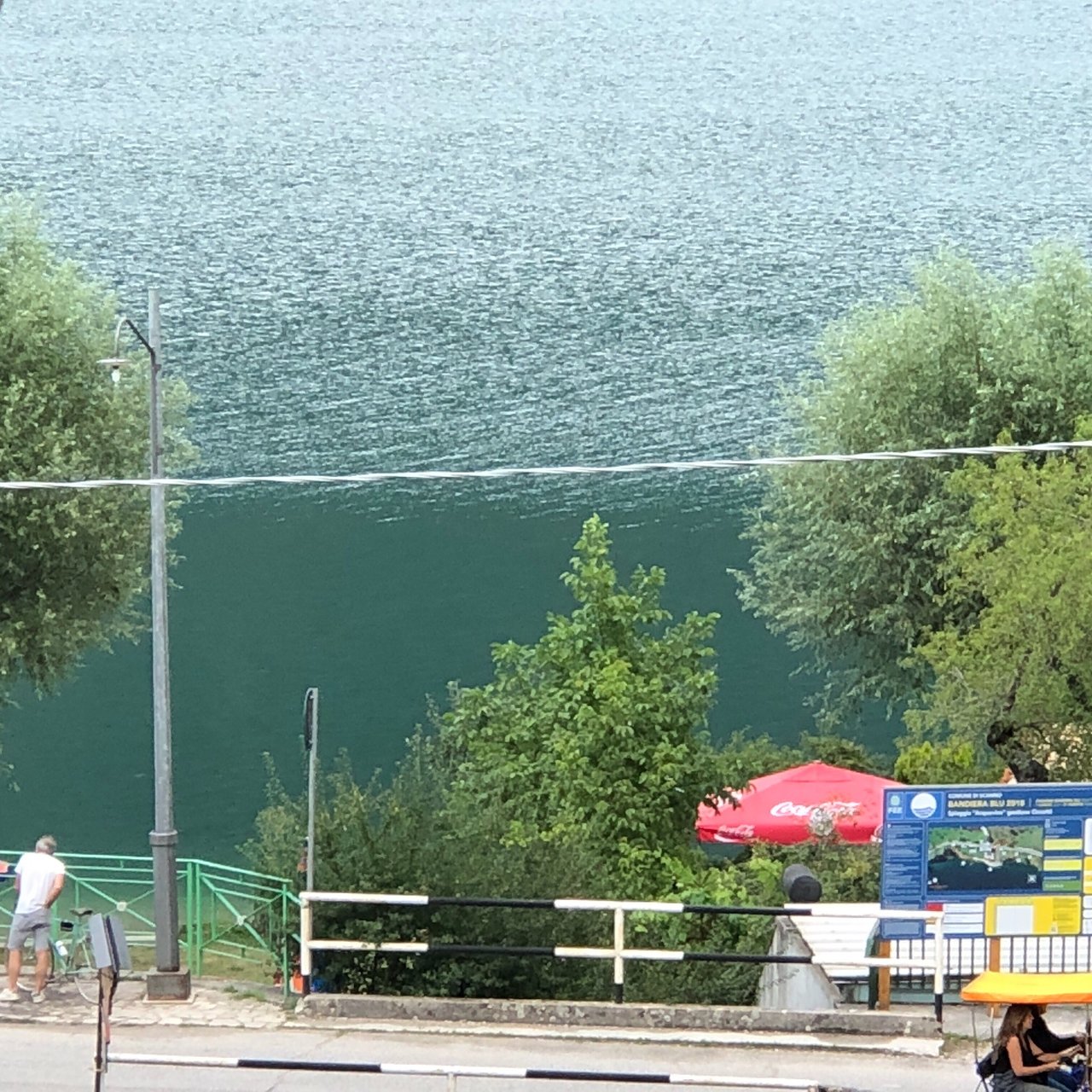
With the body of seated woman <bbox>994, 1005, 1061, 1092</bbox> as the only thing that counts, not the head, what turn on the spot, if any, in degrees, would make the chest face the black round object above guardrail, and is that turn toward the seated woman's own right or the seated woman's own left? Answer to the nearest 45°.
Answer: approximately 90° to the seated woman's own left

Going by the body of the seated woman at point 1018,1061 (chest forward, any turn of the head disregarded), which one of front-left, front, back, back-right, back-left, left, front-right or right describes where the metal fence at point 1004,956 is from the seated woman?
left

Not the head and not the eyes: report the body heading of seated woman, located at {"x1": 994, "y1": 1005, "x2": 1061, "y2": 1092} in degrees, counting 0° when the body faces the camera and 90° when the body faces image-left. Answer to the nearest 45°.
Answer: approximately 270°

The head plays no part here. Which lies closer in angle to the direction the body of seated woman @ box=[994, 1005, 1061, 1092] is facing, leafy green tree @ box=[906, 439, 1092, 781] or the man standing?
the leafy green tree

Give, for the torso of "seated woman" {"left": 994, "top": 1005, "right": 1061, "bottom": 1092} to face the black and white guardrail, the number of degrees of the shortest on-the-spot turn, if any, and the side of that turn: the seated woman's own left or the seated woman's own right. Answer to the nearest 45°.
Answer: approximately 135° to the seated woman's own left

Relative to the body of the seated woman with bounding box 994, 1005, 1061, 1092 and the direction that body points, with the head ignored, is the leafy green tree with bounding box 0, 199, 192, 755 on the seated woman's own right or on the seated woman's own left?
on the seated woman's own left

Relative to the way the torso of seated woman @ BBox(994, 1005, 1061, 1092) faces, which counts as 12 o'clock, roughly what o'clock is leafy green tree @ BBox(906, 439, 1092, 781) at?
The leafy green tree is roughly at 9 o'clock from the seated woman.

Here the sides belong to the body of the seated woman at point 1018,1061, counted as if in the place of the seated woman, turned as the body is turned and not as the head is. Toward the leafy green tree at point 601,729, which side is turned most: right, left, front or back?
left
